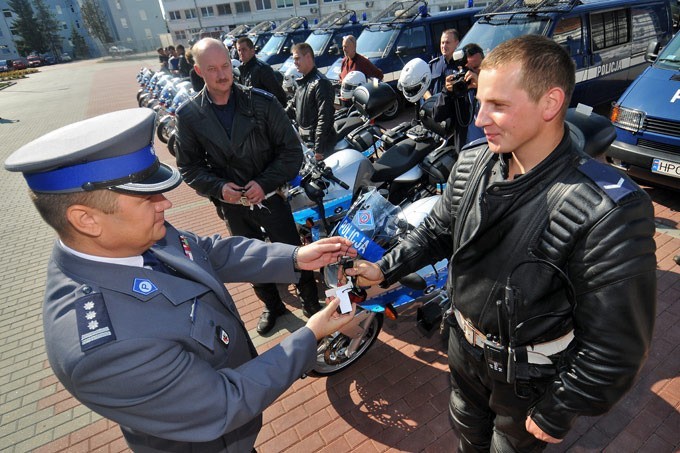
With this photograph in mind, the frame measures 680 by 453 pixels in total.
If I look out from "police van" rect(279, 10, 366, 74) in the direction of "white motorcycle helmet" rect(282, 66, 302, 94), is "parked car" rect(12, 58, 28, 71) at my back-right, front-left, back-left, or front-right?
back-right

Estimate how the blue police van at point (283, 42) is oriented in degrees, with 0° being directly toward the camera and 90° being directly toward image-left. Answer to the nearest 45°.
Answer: approximately 45°

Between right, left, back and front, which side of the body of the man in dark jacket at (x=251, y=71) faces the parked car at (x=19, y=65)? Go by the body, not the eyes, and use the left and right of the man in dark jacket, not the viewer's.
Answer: right

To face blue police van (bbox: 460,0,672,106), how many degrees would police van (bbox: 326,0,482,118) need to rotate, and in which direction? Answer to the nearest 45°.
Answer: approximately 90° to its left

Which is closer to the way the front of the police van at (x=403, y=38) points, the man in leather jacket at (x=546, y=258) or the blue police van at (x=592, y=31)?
the man in leather jacket

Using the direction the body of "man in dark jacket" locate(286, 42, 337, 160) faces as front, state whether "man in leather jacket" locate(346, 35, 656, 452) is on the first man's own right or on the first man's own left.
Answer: on the first man's own left

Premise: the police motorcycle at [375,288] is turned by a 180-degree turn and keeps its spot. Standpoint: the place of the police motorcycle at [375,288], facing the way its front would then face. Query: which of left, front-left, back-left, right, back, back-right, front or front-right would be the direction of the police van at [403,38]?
front-left

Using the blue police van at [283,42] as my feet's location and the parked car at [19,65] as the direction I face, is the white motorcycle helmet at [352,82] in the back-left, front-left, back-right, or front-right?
back-left

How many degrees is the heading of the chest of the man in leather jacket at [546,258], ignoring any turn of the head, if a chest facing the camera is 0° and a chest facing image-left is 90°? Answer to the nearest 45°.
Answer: approximately 45°

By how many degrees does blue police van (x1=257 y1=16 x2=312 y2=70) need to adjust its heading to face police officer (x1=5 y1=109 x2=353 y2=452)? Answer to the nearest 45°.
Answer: approximately 45° to its left

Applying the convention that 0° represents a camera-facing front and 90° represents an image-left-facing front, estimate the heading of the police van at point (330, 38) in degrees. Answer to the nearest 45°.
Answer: approximately 45°
